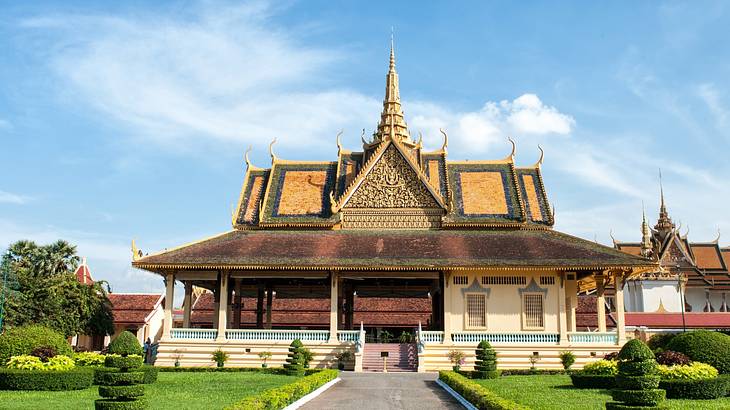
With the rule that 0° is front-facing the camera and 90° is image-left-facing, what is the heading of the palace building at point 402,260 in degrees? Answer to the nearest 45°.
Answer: approximately 0°

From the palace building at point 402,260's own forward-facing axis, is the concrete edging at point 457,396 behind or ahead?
ahead

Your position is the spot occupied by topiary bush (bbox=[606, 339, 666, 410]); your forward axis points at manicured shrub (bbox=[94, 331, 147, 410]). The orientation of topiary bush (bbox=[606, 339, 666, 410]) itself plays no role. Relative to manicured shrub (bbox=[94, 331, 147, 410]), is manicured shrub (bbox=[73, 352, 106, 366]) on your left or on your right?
right

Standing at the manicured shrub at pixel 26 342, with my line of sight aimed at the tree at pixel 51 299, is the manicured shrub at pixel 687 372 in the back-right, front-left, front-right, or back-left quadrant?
back-right

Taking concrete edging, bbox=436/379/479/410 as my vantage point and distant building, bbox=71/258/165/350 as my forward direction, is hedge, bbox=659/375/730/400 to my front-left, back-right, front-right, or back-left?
back-right

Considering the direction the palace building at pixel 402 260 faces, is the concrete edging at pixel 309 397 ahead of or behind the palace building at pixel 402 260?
ahead

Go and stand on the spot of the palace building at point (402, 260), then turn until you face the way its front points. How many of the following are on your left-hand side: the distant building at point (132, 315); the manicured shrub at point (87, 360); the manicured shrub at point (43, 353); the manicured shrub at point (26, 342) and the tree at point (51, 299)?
0

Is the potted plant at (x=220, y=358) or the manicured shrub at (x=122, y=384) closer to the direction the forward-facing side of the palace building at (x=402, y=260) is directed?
the manicured shrub

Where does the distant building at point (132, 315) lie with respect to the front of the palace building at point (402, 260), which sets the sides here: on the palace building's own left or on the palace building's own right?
on the palace building's own right

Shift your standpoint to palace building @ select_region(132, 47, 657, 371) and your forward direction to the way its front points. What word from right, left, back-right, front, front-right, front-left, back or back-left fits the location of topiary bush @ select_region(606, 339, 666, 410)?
front

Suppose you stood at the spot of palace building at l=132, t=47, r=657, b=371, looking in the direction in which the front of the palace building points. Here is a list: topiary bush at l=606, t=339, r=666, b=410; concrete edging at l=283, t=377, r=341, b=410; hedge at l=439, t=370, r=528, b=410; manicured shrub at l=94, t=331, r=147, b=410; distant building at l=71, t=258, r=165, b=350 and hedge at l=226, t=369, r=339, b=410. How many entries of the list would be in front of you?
5

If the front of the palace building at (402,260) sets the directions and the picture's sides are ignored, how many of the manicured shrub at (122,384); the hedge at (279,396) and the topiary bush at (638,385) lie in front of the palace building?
3

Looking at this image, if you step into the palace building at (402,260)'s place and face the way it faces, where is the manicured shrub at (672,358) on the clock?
The manicured shrub is roughly at 11 o'clock from the palace building.

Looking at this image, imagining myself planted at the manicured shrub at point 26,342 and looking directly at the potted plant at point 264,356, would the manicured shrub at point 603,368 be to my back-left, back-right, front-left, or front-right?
front-right
